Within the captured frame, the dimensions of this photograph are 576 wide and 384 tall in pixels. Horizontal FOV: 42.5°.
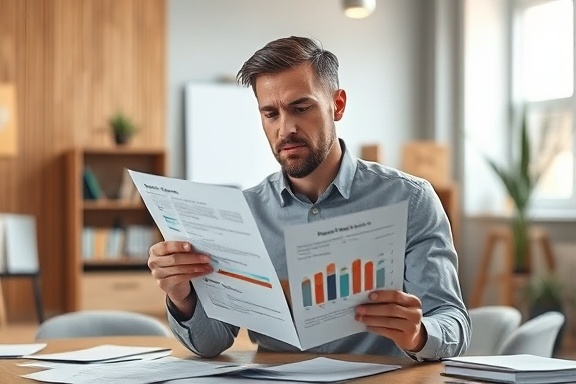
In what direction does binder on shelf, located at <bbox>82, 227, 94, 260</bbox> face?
toward the camera

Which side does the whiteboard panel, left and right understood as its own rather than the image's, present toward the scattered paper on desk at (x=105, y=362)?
front

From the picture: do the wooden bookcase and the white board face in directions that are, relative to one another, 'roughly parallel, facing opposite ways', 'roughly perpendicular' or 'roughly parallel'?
roughly parallel

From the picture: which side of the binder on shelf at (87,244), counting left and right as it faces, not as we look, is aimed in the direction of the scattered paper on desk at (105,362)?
front

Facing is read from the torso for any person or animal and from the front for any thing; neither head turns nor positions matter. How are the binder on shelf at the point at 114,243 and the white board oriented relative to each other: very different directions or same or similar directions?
same or similar directions

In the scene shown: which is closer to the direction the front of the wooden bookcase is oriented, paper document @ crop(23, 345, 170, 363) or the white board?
the paper document

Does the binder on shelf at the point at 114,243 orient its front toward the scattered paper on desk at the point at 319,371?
yes

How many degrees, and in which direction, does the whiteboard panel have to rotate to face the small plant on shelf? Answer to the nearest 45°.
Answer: approximately 45° to its right

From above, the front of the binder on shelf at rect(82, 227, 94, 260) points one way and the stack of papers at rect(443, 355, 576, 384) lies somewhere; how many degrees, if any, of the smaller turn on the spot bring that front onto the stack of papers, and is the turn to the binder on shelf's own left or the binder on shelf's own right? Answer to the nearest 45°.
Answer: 0° — it already faces it

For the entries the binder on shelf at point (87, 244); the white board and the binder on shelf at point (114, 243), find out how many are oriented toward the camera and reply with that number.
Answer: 3

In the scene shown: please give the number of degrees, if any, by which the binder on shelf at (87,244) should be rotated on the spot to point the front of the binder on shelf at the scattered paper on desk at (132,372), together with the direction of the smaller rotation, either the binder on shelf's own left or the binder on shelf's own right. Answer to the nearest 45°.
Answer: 0° — it already faces it

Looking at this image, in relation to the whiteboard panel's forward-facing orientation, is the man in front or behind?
in front

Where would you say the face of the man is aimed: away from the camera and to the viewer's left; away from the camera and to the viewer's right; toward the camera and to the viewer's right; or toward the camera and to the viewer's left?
toward the camera and to the viewer's left

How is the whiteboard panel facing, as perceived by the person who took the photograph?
facing the viewer

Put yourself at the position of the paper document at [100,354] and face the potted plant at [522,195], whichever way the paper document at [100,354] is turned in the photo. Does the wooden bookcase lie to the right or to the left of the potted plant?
left

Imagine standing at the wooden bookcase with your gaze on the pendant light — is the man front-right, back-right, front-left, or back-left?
front-right

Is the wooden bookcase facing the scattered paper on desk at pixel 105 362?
yes

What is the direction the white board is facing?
toward the camera

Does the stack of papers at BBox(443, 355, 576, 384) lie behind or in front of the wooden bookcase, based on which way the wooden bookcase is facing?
in front

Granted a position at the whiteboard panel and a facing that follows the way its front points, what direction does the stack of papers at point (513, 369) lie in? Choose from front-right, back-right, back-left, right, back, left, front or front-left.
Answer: front
